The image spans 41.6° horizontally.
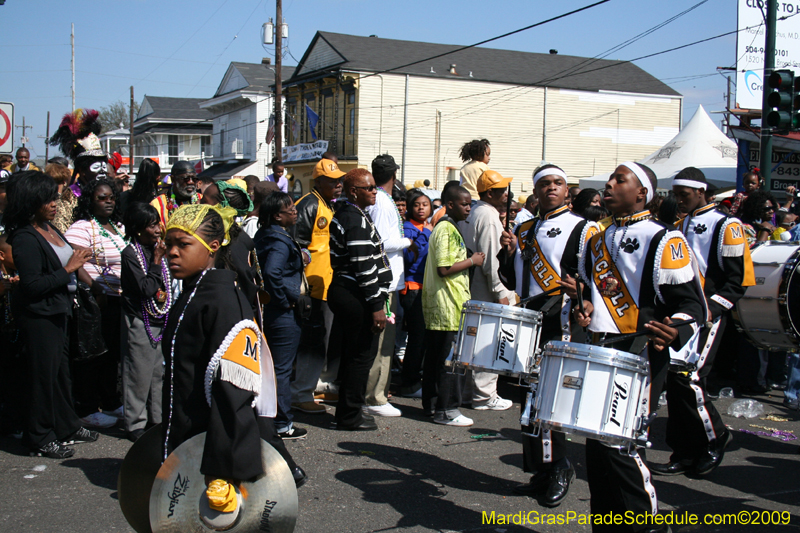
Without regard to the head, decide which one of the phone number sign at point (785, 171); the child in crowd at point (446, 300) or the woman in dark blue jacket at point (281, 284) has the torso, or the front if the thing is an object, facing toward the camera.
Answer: the phone number sign

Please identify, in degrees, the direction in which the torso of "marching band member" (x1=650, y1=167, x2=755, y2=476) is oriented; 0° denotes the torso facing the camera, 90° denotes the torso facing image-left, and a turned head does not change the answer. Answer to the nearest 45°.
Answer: approximately 45°

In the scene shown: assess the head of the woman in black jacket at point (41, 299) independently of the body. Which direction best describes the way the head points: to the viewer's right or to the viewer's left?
to the viewer's right

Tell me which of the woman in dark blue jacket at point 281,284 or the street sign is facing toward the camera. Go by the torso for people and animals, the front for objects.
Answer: the street sign

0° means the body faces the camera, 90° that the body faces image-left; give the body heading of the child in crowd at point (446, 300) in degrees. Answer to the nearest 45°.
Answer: approximately 270°

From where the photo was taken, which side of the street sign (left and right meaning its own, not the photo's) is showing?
front

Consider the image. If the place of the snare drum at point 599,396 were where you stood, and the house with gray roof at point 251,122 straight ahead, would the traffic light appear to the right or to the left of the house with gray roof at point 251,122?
right

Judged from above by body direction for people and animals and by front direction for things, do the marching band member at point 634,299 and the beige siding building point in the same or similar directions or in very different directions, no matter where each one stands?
same or similar directions

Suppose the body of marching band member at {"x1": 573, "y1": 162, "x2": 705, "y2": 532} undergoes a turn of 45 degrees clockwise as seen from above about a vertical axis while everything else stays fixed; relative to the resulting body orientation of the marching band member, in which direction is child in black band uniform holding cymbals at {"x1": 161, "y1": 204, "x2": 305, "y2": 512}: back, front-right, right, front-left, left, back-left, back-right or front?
front-left

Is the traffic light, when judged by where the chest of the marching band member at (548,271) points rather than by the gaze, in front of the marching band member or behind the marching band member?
behind

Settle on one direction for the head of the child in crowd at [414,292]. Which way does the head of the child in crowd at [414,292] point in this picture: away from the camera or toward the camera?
toward the camera

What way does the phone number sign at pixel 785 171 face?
toward the camera
